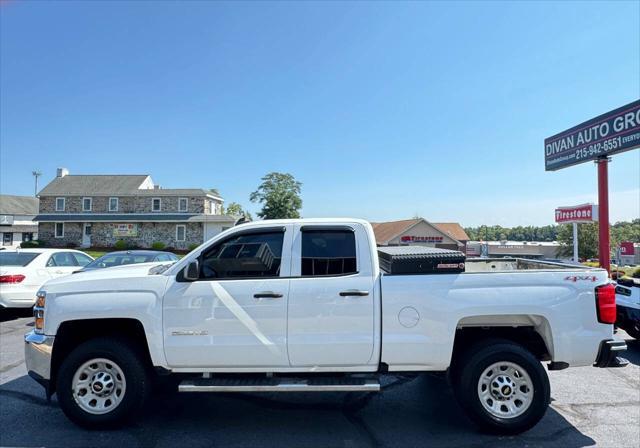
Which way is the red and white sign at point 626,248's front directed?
toward the camera

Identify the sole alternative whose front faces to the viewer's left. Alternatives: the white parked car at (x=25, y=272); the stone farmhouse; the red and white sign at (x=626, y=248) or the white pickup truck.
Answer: the white pickup truck

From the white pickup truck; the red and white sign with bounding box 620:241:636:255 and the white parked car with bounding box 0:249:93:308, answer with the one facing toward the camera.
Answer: the red and white sign

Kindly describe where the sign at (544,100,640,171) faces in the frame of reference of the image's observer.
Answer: facing the viewer and to the left of the viewer

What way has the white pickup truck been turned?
to the viewer's left

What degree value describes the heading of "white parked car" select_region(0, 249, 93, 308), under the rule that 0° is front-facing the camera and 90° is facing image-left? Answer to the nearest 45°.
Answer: approximately 225°

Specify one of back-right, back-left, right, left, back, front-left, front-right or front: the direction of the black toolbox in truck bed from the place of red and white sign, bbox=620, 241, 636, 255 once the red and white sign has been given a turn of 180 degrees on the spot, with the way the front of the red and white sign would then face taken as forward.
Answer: back

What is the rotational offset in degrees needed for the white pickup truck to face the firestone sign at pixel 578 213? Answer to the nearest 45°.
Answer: approximately 135° to its right

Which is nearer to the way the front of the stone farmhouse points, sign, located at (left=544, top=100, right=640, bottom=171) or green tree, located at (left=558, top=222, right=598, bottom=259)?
the sign

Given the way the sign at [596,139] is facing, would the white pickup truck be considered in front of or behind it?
in front

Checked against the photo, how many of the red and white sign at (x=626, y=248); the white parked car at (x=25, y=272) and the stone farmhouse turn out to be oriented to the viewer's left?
0

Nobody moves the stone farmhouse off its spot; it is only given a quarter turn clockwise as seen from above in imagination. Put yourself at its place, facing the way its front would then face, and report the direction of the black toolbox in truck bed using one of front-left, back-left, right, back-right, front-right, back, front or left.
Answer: left

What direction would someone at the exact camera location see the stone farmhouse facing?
facing the viewer
